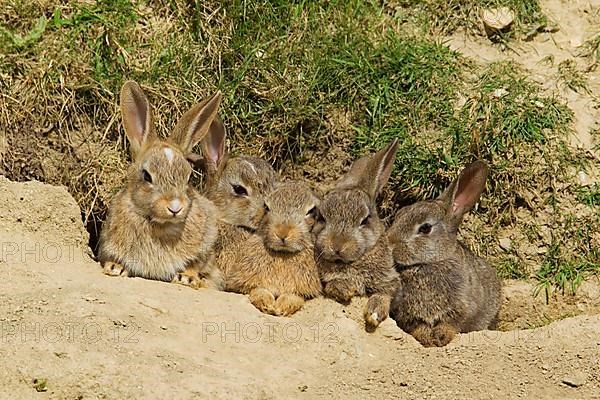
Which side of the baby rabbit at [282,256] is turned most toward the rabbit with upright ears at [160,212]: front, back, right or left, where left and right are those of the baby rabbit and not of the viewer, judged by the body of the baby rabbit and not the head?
right

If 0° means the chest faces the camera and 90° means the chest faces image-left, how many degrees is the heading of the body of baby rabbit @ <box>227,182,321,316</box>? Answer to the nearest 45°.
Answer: approximately 0°

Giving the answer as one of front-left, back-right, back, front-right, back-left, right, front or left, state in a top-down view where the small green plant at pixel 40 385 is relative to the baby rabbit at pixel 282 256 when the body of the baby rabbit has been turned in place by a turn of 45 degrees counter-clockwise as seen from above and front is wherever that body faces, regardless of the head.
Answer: right

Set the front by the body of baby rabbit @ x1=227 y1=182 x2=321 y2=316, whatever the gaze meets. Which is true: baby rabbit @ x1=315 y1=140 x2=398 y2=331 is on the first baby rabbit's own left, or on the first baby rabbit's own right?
on the first baby rabbit's own left

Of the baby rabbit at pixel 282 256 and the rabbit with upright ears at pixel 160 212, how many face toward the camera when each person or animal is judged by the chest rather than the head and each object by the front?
2

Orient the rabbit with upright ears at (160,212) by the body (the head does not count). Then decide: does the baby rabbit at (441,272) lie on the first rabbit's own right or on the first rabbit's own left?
on the first rabbit's own left

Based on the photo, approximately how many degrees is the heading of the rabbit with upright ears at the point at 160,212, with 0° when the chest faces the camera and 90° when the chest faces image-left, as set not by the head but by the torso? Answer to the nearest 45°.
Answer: approximately 0°

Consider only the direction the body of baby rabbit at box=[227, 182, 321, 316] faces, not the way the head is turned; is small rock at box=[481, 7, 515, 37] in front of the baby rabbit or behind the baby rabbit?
behind

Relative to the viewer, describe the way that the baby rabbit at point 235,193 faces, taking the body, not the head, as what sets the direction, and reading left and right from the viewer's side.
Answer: facing the viewer and to the right of the viewer

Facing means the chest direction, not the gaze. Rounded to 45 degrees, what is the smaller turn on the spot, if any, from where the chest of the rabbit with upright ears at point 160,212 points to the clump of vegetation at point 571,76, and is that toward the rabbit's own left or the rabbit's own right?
approximately 90° to the rabbit's own left

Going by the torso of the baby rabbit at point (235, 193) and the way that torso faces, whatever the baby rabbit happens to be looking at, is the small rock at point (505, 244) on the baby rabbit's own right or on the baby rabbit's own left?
on the baby rabbit's own left

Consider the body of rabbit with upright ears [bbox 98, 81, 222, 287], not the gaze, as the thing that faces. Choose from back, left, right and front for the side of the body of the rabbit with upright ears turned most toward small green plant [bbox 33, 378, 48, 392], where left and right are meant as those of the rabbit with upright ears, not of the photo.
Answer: front

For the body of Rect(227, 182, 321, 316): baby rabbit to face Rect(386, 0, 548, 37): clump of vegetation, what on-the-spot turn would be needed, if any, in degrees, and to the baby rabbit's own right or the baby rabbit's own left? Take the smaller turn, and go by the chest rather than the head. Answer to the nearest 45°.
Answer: approximately 135° to the baby rabbit's own left

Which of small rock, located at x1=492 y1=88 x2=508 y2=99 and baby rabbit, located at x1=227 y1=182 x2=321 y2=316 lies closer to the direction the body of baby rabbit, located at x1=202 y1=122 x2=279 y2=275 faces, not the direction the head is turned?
the baby rabbit
